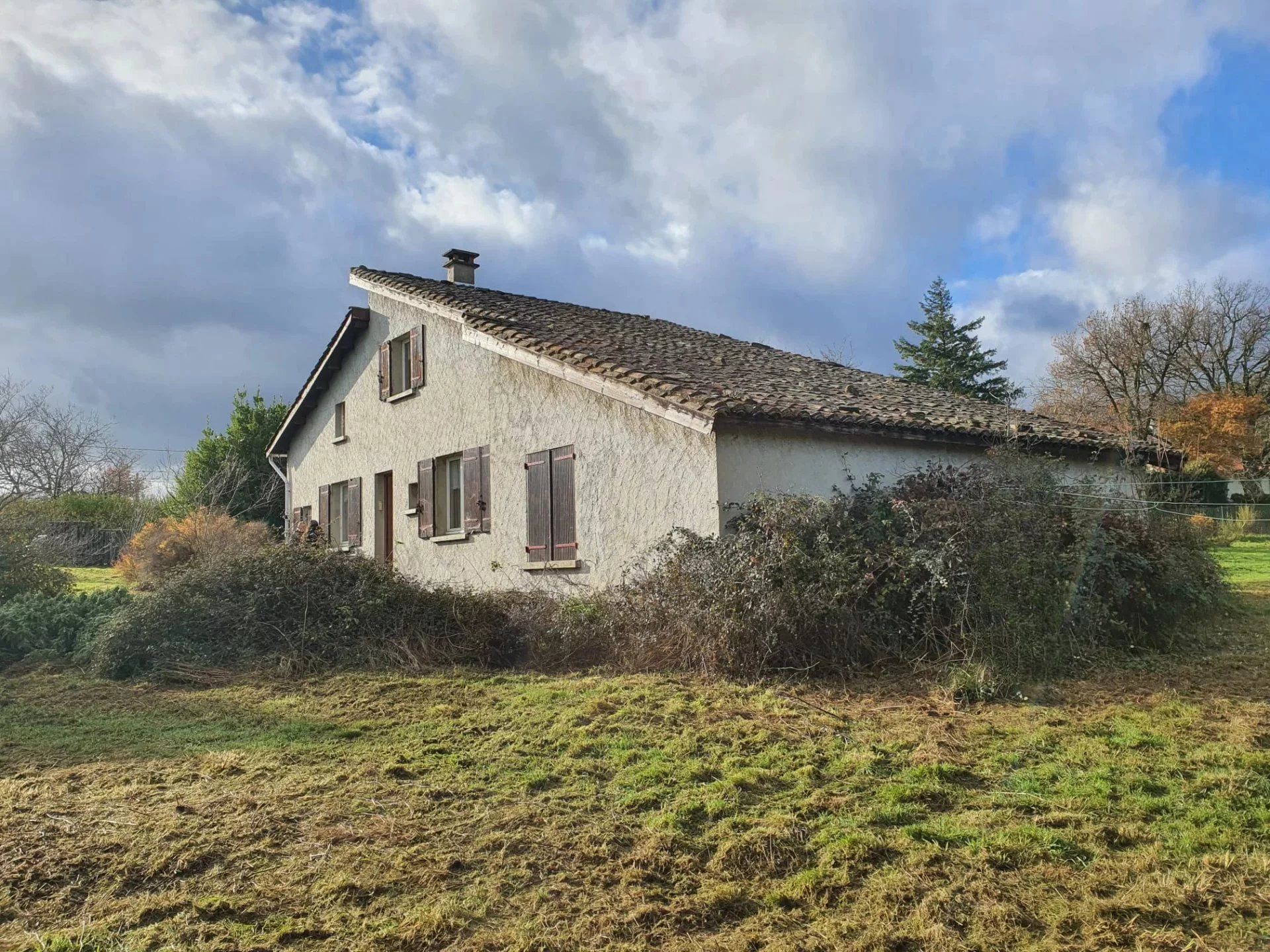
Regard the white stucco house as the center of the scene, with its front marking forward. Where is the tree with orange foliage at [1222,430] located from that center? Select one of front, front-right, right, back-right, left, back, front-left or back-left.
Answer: back

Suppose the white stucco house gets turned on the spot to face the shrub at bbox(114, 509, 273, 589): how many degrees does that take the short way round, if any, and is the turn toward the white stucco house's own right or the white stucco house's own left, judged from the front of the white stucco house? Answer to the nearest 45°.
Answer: approximately 90° to the white stucco house's own right

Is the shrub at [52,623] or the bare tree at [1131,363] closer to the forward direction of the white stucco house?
the shrub

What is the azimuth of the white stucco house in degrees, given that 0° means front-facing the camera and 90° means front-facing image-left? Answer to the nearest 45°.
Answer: approximately 45°

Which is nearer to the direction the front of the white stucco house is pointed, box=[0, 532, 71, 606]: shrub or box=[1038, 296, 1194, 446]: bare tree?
the shrub

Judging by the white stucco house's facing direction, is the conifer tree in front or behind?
behind

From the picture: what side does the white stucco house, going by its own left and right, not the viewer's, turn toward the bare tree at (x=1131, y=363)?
back

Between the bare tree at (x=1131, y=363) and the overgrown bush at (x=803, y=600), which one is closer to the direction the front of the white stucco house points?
the overgrown bush

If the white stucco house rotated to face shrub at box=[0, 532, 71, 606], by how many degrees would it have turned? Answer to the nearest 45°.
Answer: approximately 45° to its right

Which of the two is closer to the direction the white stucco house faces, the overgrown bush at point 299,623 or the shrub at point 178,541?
the overgrown bush
